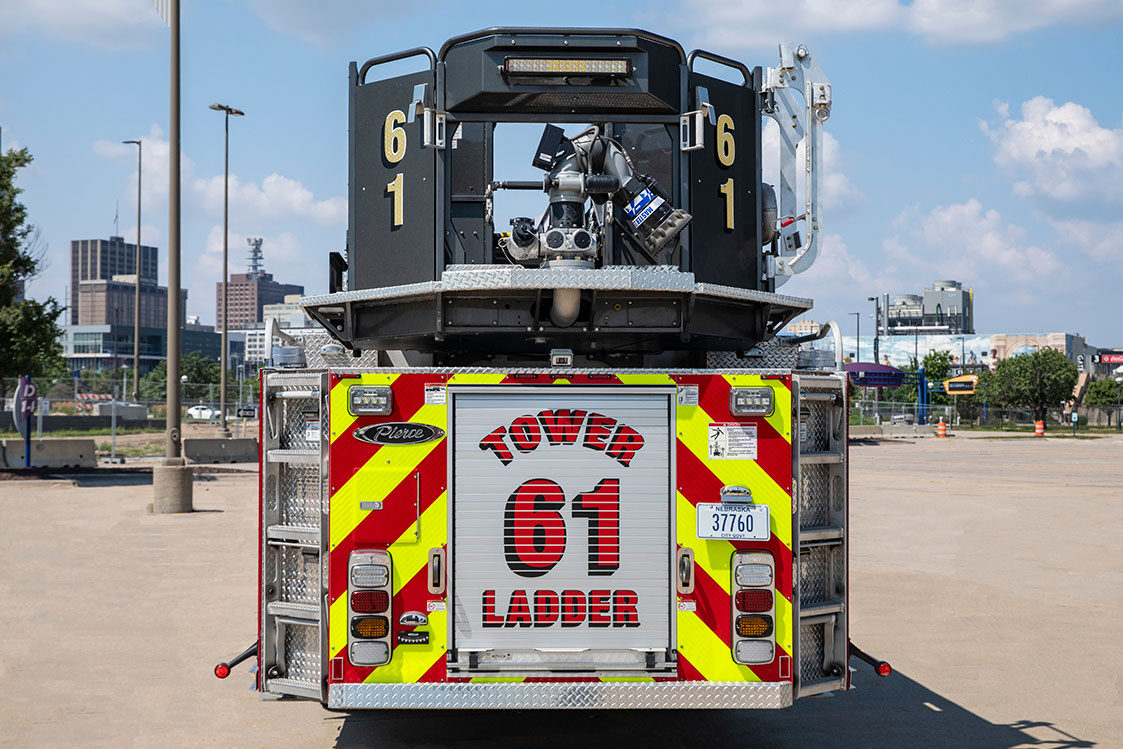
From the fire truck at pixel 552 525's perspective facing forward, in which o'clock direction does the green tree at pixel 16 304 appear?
The green tree is roughly at 11 o'clock from the fire truck.

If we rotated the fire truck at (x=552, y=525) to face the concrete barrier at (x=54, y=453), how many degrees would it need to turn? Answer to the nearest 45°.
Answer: approximately 45° to its left

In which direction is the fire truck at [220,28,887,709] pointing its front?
away from the camera

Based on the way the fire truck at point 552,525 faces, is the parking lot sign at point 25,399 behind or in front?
in front

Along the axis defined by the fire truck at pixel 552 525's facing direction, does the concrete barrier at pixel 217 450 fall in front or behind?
in front

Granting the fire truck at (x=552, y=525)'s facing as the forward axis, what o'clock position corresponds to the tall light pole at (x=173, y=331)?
The tall light pole is roughly at 11 o'clock from the fire truck.
